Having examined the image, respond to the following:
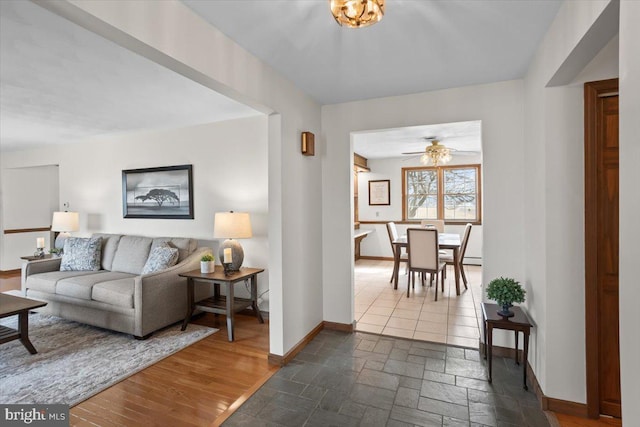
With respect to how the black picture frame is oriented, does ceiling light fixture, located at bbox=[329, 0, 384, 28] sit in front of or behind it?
in front

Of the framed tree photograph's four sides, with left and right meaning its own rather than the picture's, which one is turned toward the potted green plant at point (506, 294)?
left

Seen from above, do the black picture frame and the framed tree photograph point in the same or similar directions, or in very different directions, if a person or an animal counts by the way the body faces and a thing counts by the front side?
same or similar directions

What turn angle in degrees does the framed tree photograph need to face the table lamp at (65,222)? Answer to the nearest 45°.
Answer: approximately 90° to its right

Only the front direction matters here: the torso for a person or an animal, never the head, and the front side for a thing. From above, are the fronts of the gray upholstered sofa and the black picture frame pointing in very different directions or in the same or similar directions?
same or similar directions

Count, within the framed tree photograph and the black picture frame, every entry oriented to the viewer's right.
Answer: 0

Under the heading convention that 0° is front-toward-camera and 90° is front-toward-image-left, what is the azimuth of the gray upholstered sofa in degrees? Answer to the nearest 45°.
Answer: approximately 45°

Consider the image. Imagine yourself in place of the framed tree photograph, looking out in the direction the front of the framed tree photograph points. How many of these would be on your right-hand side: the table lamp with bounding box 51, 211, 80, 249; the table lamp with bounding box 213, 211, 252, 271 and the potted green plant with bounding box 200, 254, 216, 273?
1

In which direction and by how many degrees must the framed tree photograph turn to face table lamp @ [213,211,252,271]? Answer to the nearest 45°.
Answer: approximately 90° to its left

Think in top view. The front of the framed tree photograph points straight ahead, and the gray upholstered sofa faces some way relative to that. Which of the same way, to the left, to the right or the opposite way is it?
the same way

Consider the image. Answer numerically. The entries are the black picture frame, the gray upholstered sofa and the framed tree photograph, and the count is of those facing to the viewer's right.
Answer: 0

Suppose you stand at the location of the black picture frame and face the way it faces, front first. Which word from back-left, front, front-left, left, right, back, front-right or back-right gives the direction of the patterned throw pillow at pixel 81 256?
front-right

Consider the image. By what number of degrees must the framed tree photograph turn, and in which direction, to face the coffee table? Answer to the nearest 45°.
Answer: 0° — it already faces it

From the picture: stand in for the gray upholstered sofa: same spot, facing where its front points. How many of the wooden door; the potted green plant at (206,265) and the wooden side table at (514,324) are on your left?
3

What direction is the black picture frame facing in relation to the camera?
toward the camera

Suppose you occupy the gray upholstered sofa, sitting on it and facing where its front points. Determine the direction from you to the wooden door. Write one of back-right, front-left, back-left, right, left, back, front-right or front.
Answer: left

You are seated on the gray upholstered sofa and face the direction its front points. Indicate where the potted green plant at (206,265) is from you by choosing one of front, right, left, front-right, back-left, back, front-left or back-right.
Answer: left

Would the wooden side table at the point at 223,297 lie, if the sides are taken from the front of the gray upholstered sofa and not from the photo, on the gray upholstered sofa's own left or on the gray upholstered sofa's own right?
on the gray upholstered sofa's own left

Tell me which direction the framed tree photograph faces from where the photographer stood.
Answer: facing the viewer and to the left of the viewer

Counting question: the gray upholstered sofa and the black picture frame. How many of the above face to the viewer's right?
0
